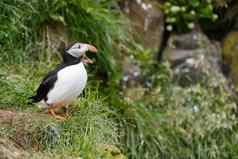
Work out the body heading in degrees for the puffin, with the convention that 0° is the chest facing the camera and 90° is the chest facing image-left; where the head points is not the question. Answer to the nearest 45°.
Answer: approximately 270°

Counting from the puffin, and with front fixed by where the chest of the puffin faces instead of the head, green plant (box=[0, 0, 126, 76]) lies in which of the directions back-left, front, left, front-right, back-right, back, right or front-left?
left

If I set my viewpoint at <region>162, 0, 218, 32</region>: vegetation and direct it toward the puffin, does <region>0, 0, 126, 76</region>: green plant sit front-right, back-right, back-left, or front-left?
front-right

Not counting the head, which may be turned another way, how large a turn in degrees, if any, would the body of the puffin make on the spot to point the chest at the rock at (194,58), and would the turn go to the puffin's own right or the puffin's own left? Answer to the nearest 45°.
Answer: approximately 45° to the puffin's own left

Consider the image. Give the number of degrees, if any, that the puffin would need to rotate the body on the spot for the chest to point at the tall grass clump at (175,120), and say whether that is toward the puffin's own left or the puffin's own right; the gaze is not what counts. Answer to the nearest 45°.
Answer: approximately 45° to the puffin's own left

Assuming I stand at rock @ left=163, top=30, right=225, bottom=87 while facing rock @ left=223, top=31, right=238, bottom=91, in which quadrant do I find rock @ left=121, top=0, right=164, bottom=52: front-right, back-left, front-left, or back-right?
back-left
